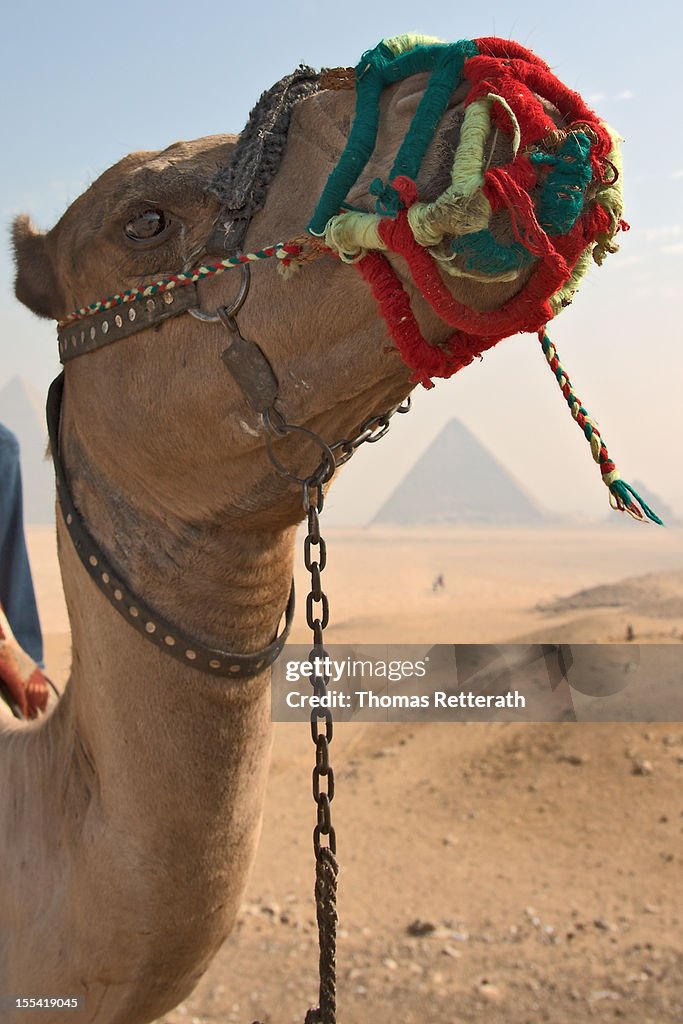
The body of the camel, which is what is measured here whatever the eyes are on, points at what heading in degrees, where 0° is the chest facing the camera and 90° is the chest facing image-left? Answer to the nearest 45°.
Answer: approximately 270°

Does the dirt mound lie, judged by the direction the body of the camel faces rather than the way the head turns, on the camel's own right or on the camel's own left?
on the camel's own left
